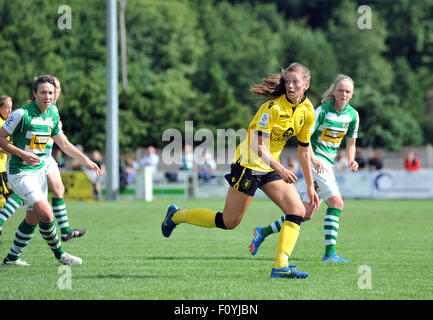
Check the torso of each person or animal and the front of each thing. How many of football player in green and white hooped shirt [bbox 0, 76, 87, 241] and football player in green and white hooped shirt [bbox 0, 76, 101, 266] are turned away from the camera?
0

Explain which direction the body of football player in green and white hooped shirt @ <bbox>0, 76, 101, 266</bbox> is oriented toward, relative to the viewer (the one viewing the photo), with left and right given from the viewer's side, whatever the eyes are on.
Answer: facing the viewer and to the right of the viewer

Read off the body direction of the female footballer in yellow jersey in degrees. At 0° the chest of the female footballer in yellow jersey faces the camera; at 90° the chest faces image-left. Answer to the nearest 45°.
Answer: approximately 315°

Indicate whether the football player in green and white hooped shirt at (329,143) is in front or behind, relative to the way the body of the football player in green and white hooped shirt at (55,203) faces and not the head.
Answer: in front

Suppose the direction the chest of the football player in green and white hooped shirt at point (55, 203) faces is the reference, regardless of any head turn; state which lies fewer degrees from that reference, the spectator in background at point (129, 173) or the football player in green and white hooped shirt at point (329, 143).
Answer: the football player in green and white hooped shirt

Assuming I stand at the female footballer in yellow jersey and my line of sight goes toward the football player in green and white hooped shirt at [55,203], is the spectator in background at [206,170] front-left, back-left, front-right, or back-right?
front-right

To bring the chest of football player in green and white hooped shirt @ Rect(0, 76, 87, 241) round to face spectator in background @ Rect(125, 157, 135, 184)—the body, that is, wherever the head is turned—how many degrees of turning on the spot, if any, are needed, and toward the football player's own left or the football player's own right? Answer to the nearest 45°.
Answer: approximately 90° to the football player's own left

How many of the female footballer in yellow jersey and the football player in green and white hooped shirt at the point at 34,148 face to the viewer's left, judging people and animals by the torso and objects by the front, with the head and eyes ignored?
0

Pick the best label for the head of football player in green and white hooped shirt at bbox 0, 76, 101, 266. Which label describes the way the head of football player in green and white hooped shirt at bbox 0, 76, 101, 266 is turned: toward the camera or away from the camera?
toward the camera

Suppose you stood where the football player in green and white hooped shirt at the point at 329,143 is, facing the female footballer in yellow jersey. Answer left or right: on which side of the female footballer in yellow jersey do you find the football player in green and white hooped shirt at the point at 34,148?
right

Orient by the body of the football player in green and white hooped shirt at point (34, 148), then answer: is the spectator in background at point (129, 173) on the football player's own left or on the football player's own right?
on the football player's own left

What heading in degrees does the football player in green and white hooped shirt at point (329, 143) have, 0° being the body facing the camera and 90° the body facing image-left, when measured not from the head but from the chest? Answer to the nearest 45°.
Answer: approximately 315°
